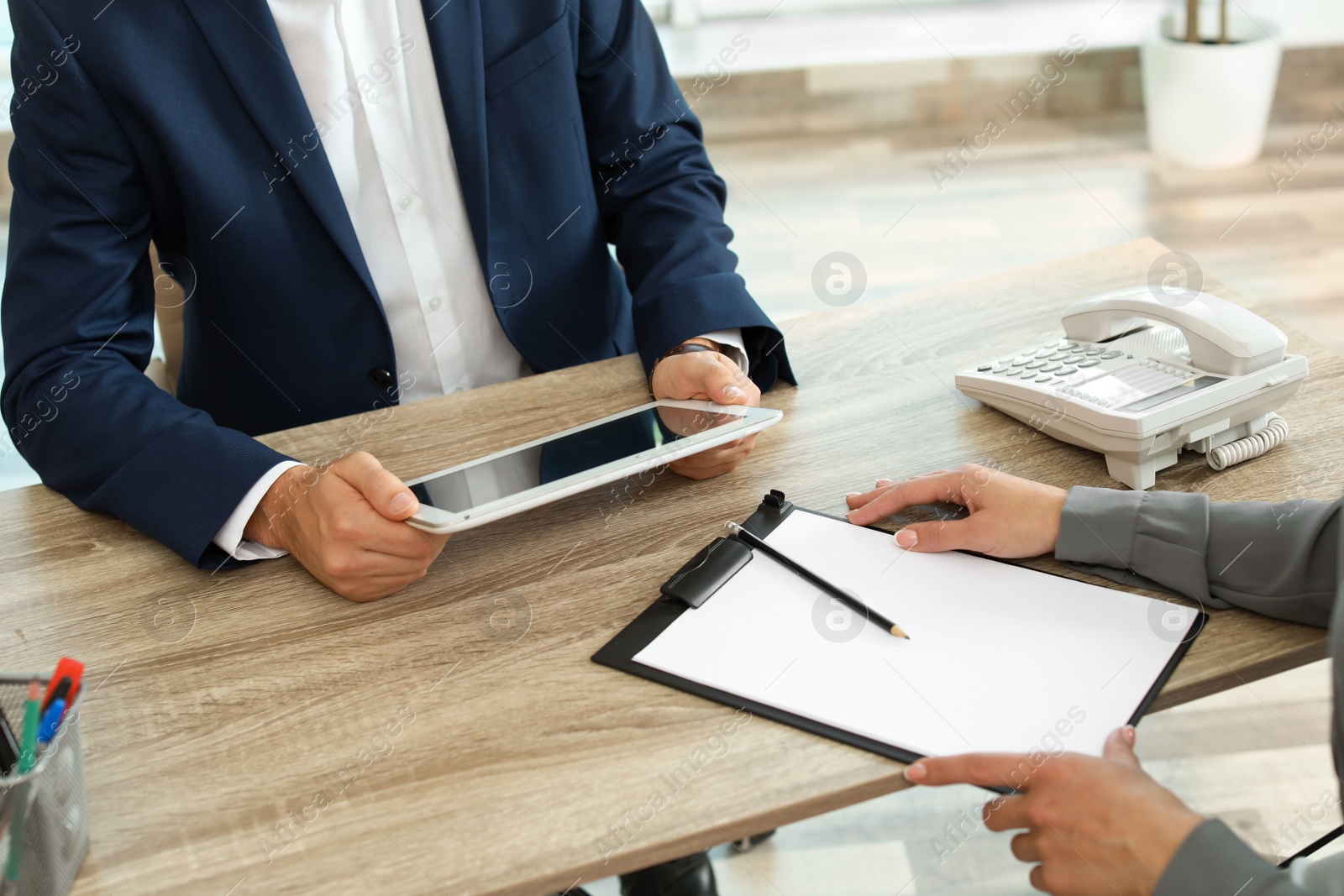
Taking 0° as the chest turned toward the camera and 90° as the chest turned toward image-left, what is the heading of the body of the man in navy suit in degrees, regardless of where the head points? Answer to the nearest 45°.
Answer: approximately 315°

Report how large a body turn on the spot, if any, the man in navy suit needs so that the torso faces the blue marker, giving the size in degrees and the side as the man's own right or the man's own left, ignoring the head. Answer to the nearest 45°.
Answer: approximately 45° to the man's own right
